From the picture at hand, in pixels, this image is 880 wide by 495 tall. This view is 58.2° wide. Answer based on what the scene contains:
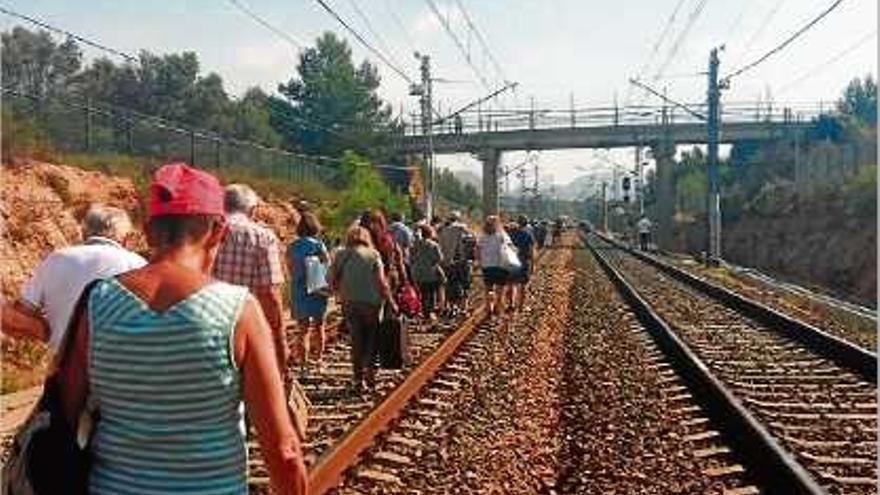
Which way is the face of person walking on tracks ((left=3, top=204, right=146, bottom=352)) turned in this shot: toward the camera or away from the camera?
away from the camera

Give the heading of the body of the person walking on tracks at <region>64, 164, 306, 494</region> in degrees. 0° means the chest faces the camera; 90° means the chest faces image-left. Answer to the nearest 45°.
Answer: approximately 180°

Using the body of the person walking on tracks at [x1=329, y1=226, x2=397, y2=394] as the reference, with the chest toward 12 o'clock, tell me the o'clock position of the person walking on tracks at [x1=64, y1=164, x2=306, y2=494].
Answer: the person walking on tracks at [x1=64, y1=164, x2=306, y2=494] is roughly at 6 o'clock from the person walking on tracks at [x1=329, y1=226, x2=397, y2=394].

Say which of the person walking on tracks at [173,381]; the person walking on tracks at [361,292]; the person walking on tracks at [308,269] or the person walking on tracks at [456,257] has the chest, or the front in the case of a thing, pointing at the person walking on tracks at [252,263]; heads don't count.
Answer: the person walking on tracks at [173,381]

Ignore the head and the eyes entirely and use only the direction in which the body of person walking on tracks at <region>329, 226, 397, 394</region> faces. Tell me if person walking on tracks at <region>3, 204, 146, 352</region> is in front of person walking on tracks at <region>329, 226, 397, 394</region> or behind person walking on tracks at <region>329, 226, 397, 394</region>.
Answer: behind

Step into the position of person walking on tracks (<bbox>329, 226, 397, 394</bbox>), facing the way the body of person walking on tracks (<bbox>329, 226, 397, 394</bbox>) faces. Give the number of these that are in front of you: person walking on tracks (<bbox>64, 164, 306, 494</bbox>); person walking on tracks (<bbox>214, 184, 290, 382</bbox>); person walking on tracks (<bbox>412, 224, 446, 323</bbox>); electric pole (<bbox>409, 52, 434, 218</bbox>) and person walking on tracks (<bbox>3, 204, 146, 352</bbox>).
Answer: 2

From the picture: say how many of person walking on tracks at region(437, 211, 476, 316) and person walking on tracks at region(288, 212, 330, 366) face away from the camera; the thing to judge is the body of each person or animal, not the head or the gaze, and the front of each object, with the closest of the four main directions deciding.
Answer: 2

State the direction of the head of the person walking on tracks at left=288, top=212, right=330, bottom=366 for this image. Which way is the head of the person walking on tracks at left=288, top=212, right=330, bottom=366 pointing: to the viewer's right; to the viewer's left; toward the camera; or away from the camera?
away from the camera

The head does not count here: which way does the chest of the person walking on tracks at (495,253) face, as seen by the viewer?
away from the camera

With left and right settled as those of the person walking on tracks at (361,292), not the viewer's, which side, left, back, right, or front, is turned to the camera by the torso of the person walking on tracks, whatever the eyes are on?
back

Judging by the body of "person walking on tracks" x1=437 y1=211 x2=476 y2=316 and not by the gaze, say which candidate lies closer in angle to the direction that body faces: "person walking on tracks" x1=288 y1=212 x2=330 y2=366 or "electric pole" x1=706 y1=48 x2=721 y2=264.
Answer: the electric pole

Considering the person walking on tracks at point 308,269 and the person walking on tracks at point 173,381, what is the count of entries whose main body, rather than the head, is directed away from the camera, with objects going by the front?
2

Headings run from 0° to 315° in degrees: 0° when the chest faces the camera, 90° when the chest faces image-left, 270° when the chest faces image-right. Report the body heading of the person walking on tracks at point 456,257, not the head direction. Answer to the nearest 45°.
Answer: approximately 180°
